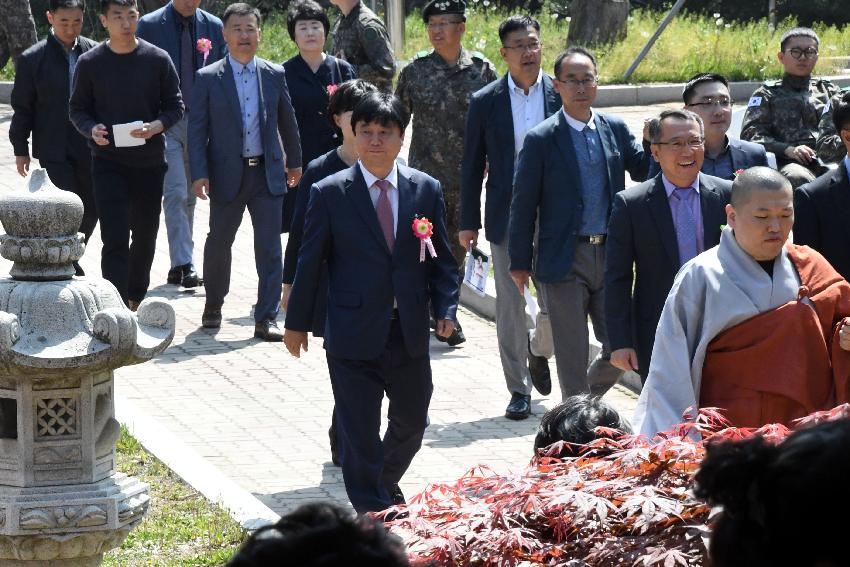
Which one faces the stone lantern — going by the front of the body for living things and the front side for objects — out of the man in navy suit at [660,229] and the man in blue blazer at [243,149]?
the man in blue blazer

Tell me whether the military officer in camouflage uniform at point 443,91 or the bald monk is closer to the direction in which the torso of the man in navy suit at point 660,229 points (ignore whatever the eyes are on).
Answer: the bald monk

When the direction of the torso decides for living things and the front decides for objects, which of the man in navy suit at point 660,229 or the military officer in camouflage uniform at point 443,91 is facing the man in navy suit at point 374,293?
the military officer in camouflage uniform

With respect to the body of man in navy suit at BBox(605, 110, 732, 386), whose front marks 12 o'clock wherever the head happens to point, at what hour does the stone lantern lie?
The stone lantern is roughly at 3 o'clock from the man in navy suit.

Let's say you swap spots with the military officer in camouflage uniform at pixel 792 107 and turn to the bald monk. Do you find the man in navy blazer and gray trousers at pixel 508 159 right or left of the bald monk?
right

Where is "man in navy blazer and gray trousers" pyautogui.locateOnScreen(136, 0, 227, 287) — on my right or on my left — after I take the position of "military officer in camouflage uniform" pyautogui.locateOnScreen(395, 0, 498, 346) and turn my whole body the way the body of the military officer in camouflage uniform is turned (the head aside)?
on my right

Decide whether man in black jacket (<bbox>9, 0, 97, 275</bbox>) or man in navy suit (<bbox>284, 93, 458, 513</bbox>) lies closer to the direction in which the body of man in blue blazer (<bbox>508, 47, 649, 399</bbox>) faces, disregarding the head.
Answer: the man in navy suit

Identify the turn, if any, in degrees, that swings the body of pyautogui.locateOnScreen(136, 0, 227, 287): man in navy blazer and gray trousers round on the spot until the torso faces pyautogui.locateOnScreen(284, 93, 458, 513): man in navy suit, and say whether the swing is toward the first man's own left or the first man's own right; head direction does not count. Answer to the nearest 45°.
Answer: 0° — they already face them

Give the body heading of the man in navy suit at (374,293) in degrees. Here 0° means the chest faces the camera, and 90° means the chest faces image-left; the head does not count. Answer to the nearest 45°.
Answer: approximately 0°

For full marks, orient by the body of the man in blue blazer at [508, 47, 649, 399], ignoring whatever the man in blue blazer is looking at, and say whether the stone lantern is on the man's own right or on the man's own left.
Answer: on the man's own right
